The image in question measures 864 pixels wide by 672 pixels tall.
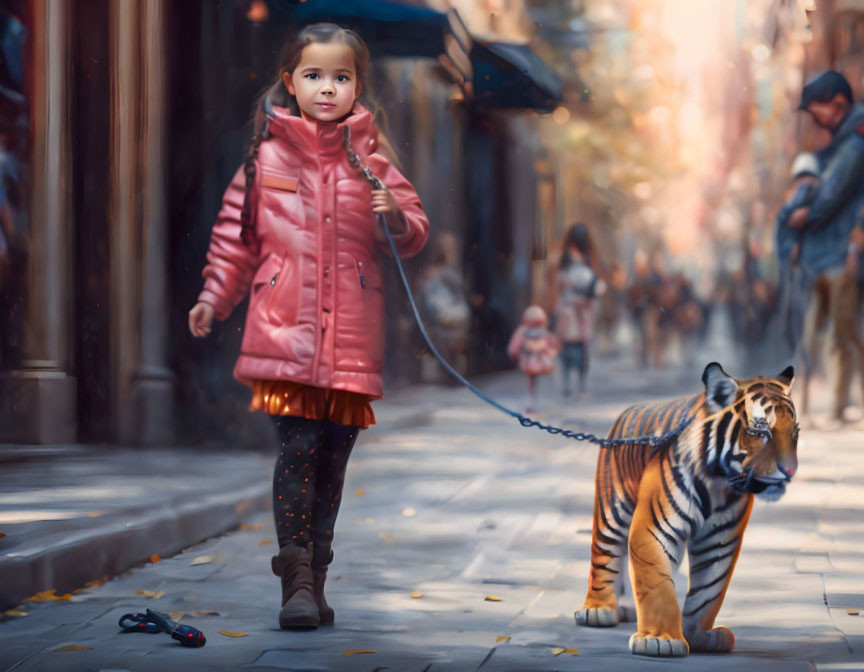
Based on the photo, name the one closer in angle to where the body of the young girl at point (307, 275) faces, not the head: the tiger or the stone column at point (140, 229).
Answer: the tiger

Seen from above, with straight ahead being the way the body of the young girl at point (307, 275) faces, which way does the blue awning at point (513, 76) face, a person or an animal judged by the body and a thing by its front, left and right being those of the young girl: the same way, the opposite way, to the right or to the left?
to the left

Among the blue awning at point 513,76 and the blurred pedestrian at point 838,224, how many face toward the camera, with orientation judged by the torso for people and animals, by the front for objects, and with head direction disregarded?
0

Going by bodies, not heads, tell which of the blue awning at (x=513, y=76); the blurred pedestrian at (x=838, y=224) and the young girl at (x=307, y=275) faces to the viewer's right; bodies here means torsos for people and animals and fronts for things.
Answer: the blue awning

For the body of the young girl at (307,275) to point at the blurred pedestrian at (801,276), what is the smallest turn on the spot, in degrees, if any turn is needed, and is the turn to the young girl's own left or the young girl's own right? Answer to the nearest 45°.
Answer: approximately 135° to the young girl's own left

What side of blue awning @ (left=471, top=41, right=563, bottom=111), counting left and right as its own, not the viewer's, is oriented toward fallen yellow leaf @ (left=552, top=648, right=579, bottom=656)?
right

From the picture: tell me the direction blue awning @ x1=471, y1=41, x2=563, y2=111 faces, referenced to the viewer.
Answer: facing to the right of the viewer

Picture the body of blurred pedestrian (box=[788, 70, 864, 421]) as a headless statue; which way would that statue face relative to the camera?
to the viewer's left

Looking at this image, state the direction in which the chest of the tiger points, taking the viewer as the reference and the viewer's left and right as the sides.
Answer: facing the viewer and to the right of the viewer

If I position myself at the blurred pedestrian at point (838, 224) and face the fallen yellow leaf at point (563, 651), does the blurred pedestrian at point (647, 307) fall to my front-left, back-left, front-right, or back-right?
back-right

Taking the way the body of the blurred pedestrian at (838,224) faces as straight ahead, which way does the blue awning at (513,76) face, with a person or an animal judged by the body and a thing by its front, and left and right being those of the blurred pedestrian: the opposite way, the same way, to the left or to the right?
the opposite way

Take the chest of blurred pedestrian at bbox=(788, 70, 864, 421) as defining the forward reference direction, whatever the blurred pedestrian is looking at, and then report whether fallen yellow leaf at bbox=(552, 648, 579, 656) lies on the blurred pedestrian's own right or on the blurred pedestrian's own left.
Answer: on the blurred pedestrian's own left

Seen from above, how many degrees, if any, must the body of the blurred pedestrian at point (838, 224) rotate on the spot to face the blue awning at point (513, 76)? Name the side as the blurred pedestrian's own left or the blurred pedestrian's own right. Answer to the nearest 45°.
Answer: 0° — they already face it

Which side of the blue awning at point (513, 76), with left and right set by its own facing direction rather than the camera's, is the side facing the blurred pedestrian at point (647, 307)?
left

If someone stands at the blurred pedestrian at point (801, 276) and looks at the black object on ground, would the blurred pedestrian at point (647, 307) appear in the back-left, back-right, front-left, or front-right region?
back-right
